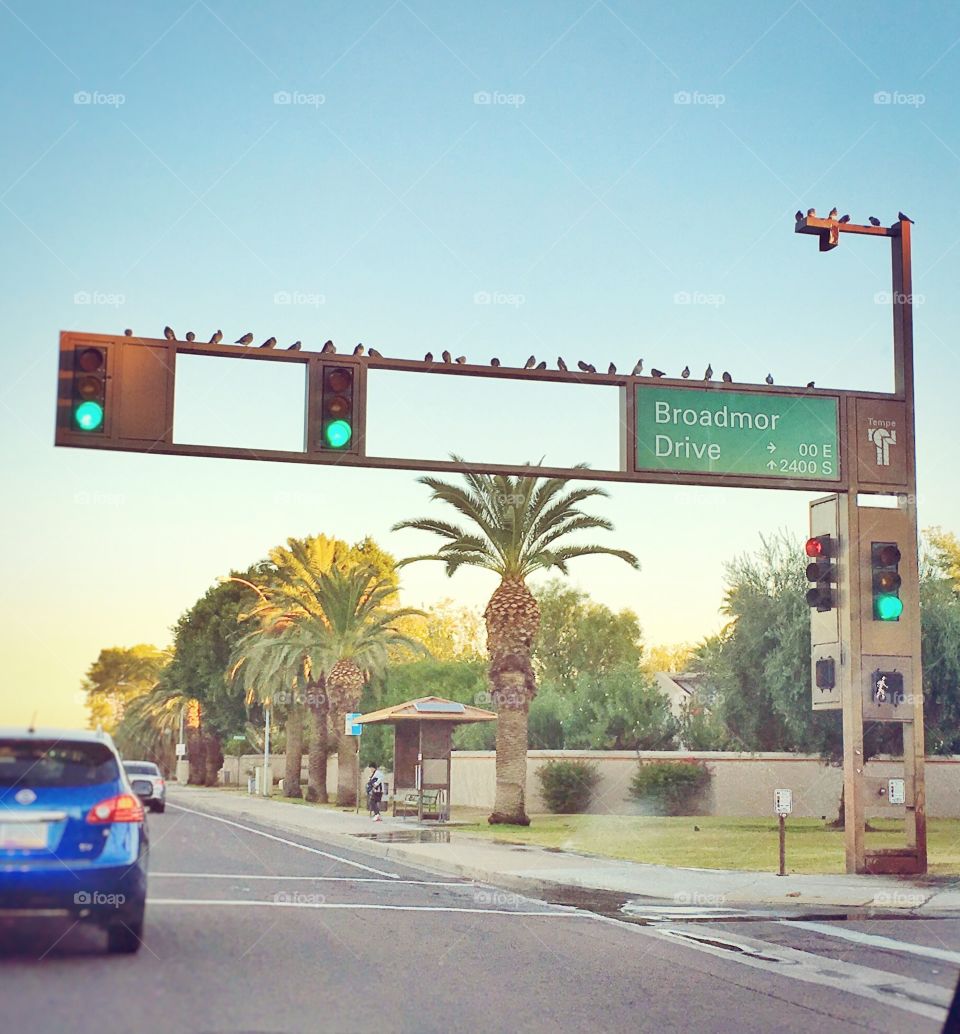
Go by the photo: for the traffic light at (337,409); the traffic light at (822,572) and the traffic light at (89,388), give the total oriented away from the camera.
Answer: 0

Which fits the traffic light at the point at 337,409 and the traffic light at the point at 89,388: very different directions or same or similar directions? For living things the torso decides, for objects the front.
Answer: same or similar directions

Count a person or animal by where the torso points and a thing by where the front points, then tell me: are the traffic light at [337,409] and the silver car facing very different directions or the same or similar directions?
very different directions

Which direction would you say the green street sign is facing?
toward the camera

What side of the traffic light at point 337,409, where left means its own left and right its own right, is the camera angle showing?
front

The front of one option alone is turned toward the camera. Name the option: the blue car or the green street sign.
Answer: the green street sign

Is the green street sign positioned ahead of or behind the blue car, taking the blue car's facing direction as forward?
ahead

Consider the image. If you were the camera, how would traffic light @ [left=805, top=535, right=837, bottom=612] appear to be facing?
facing the viewer and to the left of the viewer

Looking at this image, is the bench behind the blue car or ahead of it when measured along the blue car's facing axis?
ahead

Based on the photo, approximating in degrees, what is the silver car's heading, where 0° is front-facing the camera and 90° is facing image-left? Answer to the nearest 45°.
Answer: approximately 180°

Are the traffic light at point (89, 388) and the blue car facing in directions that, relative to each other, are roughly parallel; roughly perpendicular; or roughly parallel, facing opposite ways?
roughly parallel, facing opposite ways

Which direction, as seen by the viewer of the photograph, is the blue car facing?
facing away from the viewer

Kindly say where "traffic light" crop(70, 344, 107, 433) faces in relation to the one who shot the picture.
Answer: facing the viewer

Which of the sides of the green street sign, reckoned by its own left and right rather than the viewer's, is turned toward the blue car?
front

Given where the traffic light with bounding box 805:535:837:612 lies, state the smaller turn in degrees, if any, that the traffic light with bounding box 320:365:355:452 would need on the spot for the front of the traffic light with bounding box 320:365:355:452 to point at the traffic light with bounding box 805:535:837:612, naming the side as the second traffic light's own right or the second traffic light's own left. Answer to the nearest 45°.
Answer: approximately 135° to the second traffic light's own left

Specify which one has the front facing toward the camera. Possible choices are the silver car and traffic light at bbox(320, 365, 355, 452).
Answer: the traffic light

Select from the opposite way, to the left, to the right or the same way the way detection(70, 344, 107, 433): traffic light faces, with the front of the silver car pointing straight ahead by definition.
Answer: the opposite way
